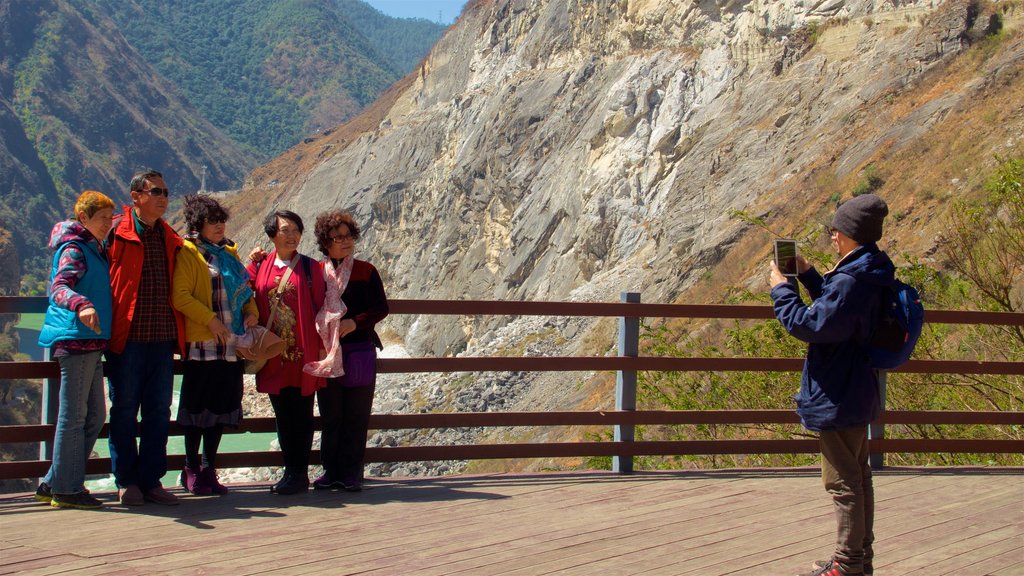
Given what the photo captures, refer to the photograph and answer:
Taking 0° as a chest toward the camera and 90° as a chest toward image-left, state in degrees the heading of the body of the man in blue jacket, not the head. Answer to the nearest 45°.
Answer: approximately 90°

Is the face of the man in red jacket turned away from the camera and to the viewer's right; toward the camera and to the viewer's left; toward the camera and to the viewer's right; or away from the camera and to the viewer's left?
toward the camera and to the viewer's right

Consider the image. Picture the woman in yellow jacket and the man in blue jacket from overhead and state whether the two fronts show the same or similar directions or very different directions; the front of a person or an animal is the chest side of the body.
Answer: very different directions

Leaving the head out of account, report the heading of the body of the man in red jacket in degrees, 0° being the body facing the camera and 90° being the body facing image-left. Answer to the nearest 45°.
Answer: approximately 315°

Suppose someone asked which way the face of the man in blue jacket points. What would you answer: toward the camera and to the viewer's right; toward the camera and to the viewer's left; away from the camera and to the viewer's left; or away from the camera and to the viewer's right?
away from the camera and to the viewer's left

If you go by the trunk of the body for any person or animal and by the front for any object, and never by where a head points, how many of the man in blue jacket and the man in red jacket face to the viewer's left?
1

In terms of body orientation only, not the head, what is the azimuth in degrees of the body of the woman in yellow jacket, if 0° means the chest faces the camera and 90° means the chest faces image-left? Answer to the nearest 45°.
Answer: approximately 315°

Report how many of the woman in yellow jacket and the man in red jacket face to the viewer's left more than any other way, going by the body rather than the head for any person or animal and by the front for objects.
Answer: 0

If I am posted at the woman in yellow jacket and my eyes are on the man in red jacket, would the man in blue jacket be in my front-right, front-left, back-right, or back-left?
back-left

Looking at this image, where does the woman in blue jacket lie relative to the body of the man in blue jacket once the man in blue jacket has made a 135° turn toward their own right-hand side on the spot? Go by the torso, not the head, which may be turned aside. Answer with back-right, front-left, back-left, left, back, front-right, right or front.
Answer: back-left

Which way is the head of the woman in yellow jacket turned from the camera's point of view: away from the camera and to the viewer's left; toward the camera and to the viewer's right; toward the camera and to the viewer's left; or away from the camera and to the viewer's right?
toward the camera and to the viewer's right
